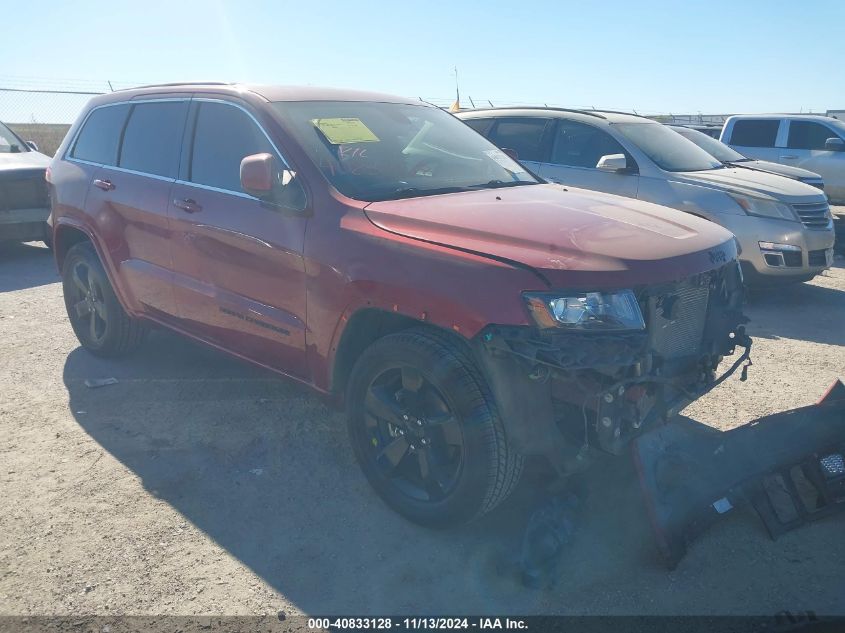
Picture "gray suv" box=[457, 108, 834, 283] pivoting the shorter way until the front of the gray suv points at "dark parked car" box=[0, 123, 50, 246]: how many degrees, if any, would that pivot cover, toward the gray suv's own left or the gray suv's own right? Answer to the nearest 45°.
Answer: approximately 135° to the gray suv's own right

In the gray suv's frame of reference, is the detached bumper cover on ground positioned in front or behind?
in front

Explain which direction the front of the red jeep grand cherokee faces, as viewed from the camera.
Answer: facing the viewer and to the right of the viewer

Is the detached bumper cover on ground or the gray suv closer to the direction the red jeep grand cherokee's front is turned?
the detached bumper cover on ground

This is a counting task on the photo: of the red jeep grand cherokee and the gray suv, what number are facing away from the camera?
0

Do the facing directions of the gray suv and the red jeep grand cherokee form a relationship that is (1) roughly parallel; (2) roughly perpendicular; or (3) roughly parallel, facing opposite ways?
roughly parallel

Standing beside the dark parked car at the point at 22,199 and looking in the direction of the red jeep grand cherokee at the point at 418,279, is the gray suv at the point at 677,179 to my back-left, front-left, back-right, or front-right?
front-left

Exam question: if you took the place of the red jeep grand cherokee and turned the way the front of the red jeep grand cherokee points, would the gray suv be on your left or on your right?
on your left

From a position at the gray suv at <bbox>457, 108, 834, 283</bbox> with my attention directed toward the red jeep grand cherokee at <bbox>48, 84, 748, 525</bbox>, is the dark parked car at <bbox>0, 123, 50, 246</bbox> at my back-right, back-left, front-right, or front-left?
front-right

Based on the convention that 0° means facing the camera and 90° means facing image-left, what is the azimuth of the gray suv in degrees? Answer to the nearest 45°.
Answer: approximately 315°

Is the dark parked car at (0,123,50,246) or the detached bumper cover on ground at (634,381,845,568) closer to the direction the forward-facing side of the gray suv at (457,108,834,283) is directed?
the detached bumper cover on ground

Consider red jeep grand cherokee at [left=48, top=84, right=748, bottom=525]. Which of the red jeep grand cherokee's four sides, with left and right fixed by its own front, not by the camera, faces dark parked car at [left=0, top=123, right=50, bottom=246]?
back
